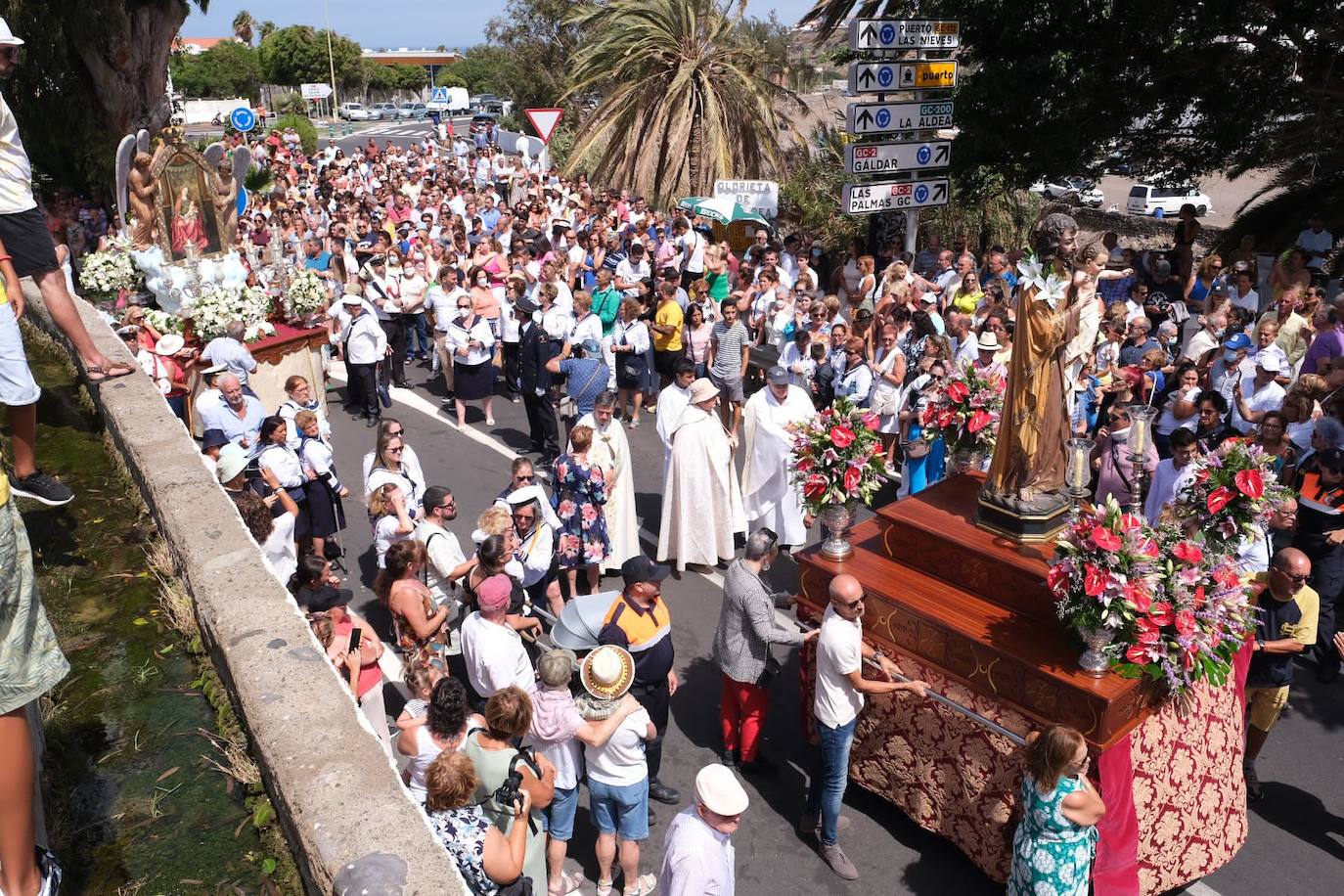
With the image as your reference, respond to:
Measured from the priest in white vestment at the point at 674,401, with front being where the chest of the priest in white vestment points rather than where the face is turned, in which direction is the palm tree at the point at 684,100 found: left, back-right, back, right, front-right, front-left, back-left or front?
back-left

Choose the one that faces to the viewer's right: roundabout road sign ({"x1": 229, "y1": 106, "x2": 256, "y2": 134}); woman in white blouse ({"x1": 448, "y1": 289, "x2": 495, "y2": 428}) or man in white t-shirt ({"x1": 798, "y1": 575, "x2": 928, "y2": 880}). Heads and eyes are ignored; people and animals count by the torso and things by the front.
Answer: the man in white t-shirt

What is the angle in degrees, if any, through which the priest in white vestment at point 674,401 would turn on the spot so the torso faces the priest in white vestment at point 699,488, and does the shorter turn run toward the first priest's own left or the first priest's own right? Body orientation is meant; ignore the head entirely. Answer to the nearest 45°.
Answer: approximately 45° to the first priest's own right

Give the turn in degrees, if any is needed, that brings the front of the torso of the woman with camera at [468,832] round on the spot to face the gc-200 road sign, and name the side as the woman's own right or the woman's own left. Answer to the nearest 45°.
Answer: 0° — they already face it

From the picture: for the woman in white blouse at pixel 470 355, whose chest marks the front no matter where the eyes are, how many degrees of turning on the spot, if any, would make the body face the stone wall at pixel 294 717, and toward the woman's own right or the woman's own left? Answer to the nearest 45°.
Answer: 0° — they already face it

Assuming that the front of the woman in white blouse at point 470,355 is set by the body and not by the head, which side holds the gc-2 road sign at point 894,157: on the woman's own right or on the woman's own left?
on the woman's own left

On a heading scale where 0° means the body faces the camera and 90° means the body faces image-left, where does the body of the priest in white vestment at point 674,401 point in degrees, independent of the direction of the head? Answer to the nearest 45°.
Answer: approximately 315°

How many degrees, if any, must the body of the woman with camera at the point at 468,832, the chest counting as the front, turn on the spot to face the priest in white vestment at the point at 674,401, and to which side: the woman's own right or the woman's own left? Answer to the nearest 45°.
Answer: approximately 45° to the woman's own left

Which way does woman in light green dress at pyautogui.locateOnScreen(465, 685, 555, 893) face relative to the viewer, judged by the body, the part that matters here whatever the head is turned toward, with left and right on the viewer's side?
facing away from the viewer and to the right of the viewer

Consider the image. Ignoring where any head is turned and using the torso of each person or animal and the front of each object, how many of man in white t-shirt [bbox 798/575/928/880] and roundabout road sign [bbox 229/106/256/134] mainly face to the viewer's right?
1

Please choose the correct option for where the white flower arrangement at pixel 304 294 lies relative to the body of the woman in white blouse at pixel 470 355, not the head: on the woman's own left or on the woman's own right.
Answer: on the woman's own right

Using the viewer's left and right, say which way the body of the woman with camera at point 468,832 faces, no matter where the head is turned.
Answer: facing away from the viewer and to the right of the viewer

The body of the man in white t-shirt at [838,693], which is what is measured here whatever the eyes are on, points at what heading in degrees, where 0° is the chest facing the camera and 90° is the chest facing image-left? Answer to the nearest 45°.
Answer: approximately 270°
